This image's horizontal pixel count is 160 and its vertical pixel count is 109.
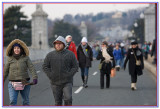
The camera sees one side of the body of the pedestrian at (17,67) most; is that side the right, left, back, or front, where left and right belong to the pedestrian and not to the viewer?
front

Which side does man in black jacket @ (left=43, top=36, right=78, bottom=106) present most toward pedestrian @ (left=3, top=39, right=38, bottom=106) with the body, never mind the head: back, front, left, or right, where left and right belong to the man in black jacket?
right

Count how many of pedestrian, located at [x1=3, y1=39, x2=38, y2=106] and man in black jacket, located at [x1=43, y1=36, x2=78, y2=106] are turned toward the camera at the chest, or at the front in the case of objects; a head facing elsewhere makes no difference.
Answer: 2

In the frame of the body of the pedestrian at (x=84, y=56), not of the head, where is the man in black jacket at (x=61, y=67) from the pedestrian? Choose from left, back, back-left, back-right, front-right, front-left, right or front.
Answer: front

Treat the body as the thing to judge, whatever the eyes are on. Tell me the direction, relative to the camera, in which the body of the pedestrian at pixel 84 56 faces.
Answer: toward the camera

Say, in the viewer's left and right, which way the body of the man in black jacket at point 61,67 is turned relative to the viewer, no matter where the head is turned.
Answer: facing the viewer

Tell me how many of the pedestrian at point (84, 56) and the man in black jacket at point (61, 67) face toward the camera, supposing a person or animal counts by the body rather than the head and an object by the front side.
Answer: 2

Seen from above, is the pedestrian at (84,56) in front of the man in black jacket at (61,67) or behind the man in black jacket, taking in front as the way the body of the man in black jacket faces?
behind
